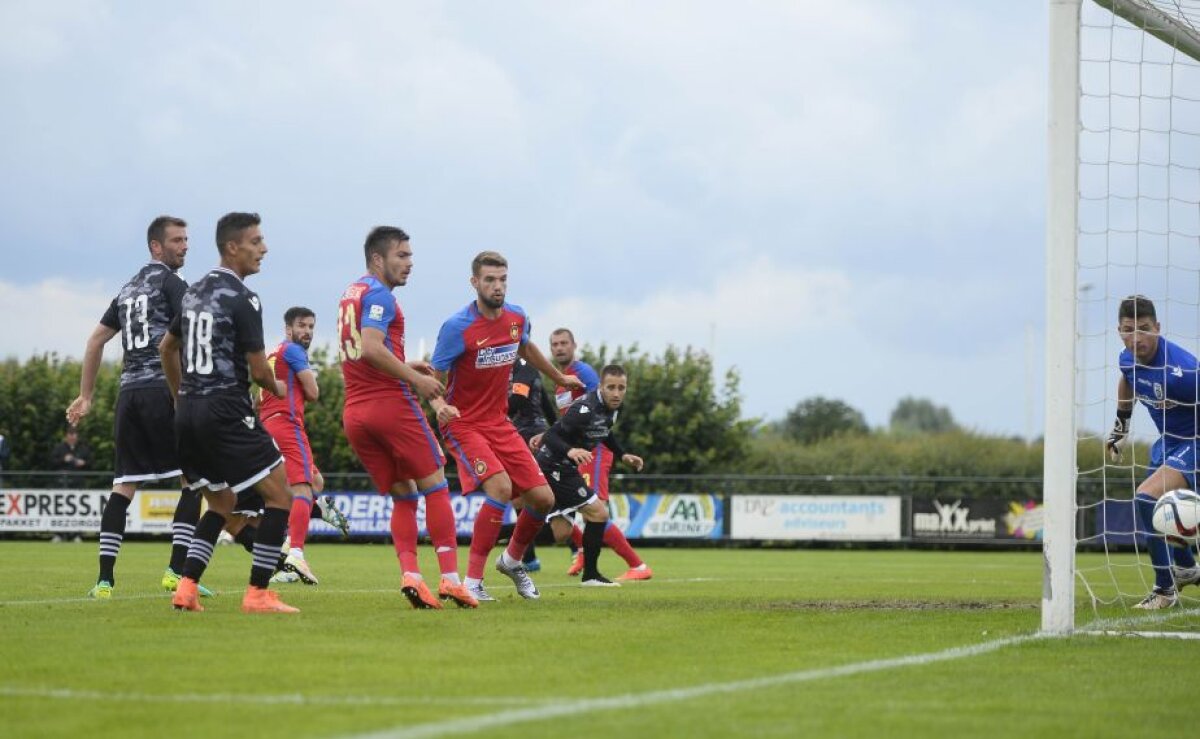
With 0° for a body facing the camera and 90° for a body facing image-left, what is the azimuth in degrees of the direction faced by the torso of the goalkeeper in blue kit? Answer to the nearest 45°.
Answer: approximately 45°

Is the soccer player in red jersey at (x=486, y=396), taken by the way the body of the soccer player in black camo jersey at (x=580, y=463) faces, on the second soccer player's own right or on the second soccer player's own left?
on the second soccer player's own right

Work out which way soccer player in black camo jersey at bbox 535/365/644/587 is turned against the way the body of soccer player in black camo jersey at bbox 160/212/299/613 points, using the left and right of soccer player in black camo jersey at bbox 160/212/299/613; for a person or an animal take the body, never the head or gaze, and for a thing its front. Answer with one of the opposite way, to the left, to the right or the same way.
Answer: to the right

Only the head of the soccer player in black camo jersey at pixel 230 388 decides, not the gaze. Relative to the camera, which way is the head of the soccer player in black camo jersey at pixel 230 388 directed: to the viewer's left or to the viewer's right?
to the viewer's right

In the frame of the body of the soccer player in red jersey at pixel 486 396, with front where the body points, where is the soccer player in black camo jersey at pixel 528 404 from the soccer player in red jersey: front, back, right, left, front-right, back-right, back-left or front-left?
back-left

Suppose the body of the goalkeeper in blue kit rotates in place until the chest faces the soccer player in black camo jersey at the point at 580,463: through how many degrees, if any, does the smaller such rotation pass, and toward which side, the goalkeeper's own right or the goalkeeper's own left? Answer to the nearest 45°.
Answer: approximately 45° to the goalkeeper's own right

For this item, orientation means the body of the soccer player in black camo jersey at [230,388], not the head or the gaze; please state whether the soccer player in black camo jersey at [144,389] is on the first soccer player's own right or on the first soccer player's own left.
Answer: on the first soccer player's own left

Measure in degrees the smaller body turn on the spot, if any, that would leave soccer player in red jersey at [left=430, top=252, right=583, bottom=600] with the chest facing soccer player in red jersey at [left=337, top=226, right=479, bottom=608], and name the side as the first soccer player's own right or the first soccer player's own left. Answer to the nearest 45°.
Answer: approximately 90° to the first soccer player's own right

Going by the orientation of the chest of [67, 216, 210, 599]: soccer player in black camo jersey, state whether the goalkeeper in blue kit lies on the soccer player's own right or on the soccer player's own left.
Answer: on the soccer player's own right

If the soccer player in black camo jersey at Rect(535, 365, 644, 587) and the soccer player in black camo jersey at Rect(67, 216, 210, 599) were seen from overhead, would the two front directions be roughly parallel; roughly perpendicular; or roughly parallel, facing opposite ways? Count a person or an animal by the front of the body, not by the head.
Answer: roughly perpendicular

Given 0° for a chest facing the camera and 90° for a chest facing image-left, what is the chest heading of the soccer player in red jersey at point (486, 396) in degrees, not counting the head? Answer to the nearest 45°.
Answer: approximately 315°
